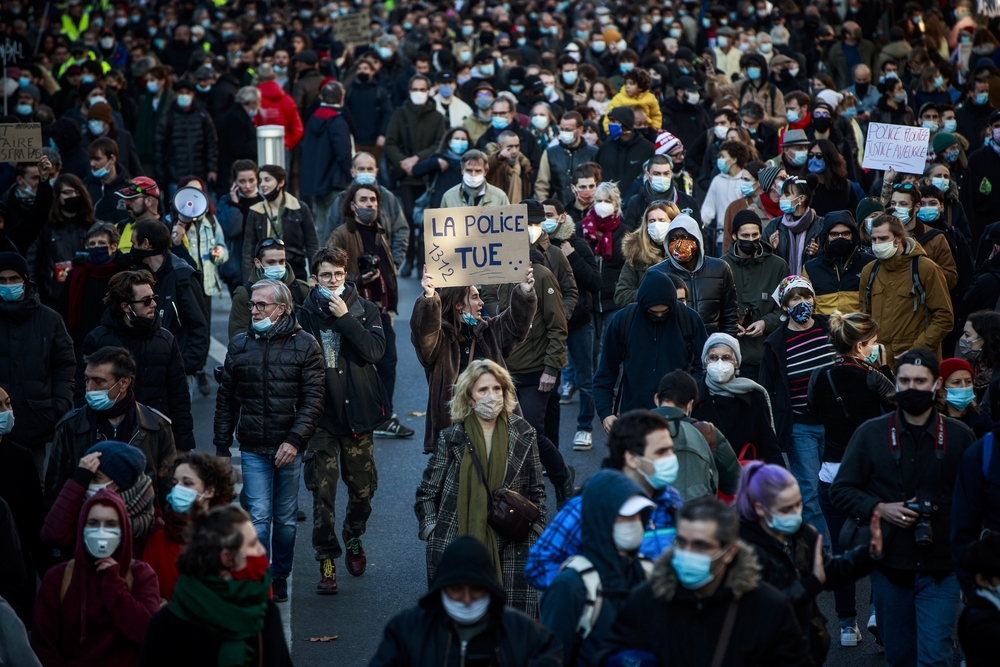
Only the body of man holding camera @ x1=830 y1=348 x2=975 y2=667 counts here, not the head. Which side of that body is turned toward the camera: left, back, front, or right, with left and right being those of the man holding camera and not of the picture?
front

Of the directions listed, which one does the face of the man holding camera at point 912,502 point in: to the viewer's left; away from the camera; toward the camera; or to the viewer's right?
toward the camera

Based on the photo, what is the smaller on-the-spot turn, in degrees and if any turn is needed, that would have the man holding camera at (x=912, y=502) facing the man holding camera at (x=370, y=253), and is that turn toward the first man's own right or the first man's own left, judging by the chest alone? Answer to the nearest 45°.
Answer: approximately 135° to the first man's own right
